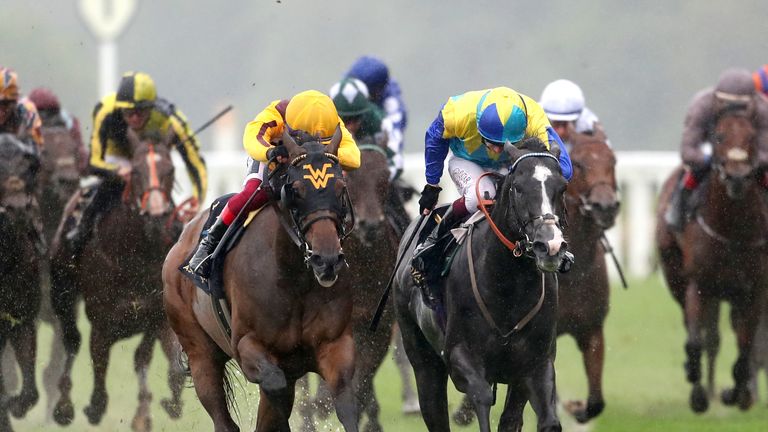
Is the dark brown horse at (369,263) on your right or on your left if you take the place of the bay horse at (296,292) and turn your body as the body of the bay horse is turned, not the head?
on your left

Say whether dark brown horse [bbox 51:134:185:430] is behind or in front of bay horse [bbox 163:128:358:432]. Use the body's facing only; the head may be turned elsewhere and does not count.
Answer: behind

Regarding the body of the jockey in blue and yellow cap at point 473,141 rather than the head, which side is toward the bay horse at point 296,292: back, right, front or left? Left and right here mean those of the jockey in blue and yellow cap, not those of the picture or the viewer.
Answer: right

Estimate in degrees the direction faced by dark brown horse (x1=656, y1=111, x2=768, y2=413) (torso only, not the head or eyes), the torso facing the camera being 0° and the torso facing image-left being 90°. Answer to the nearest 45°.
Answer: approximately 0°

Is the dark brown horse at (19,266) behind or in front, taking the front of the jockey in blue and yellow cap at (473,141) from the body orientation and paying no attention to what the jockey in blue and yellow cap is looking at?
behind
